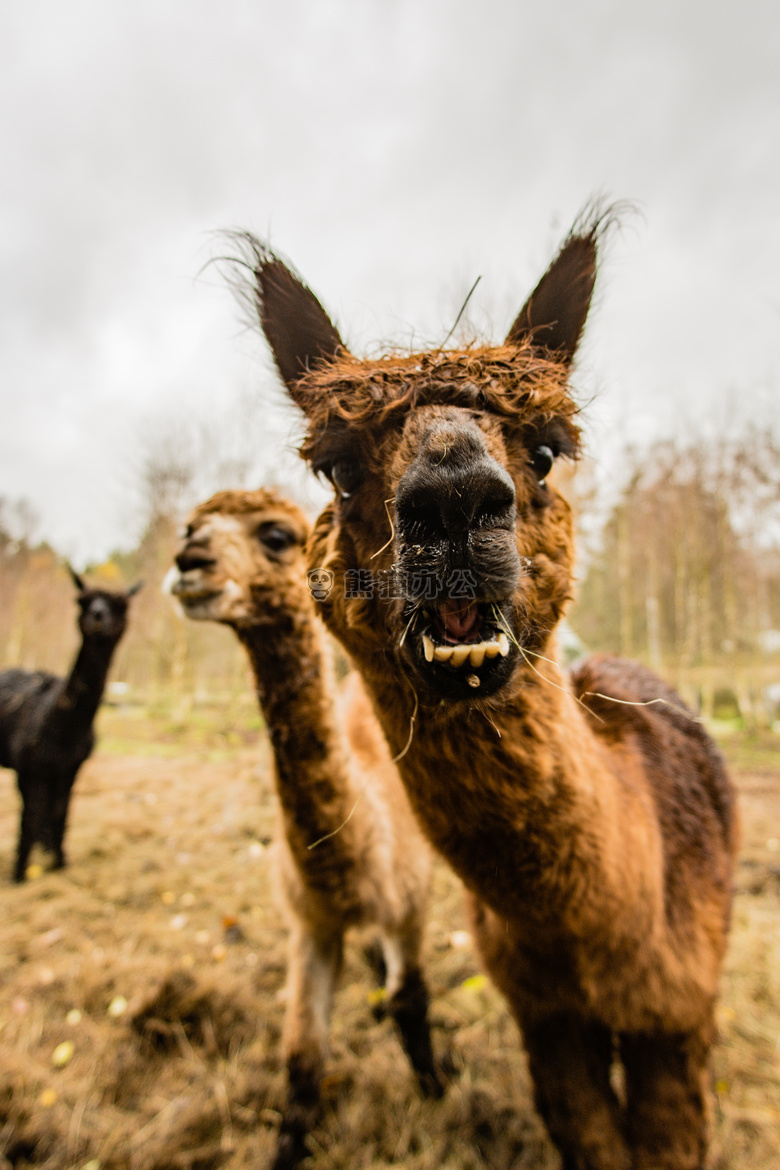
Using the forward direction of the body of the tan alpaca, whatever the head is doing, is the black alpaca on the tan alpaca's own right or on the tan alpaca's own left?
on the tan alpaca's own right

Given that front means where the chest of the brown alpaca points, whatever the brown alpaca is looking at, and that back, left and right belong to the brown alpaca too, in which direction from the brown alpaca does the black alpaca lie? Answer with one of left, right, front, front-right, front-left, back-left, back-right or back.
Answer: back-right

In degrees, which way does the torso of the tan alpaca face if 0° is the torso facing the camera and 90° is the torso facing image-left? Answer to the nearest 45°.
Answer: approximately 45°

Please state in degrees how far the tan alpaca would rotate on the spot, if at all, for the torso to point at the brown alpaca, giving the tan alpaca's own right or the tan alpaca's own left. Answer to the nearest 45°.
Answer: approximately 90° to the tan alpaca's own left
